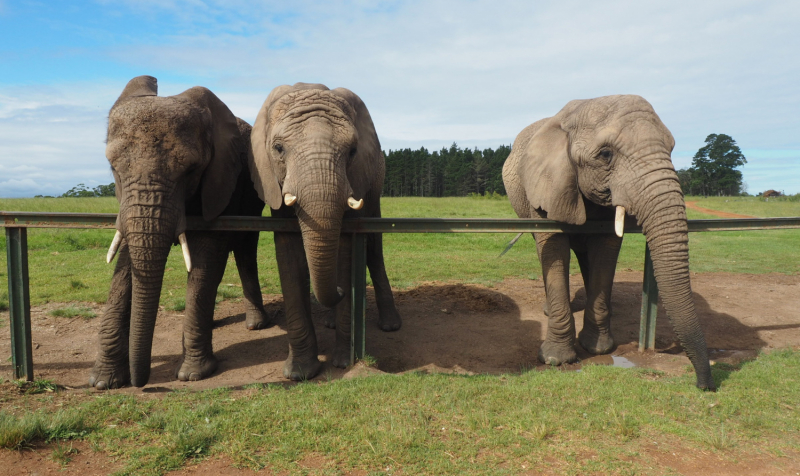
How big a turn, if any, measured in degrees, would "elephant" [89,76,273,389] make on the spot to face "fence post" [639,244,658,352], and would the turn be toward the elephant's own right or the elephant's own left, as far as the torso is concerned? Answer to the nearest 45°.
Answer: approximately 135° to the elephant's own left

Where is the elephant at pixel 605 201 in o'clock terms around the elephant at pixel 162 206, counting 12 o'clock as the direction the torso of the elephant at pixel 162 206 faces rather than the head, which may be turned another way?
the elephant at pixel 605 201 is roughly at 8 o'clock from the elephant at pixel 162 206.

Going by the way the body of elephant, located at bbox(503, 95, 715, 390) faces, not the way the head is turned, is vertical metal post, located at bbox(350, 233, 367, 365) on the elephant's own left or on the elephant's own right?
on the elephant's own right

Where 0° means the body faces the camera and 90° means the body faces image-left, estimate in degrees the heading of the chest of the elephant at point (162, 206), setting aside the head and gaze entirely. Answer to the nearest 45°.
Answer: approximately 45°

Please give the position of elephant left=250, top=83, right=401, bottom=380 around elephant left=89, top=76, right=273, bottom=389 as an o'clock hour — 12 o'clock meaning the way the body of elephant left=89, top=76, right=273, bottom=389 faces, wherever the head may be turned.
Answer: elephant left=250, top=83, right=401, bottom=380 is roughly at 8 o'clock from elephant left=89, top=76, right=273, bottom=389.
